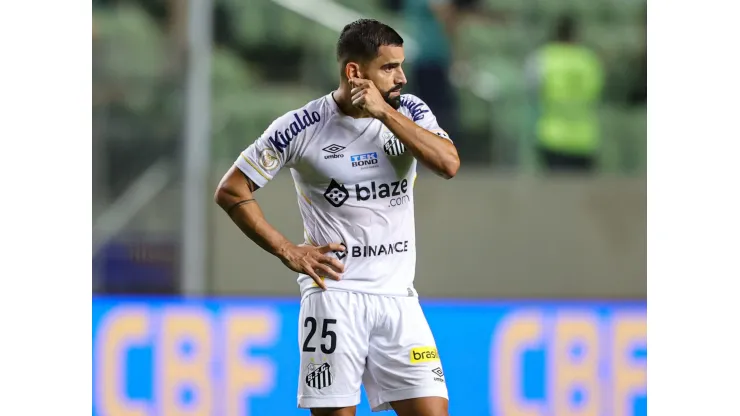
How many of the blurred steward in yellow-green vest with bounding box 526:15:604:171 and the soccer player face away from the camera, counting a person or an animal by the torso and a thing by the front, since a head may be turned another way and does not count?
1

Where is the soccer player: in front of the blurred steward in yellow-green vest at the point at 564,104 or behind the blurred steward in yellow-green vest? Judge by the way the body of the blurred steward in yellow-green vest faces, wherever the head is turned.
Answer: behind

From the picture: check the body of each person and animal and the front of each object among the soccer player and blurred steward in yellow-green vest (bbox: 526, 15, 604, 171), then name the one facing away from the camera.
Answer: the blurred steward in yellow-green vest

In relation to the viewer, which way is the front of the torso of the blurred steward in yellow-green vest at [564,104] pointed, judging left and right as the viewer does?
facing away from the viewer

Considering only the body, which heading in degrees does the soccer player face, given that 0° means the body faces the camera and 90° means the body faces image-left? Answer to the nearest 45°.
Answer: approximately 315°
